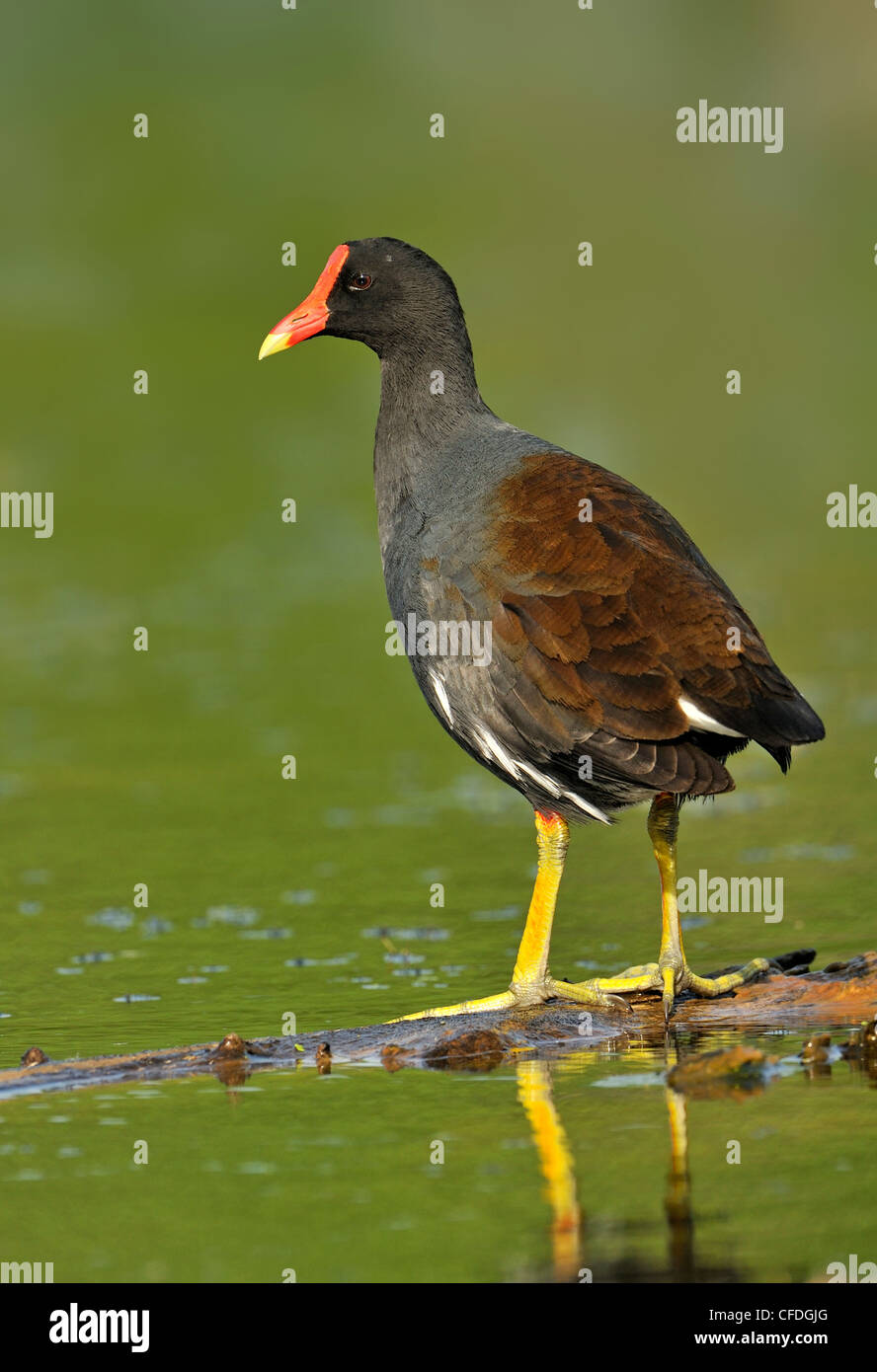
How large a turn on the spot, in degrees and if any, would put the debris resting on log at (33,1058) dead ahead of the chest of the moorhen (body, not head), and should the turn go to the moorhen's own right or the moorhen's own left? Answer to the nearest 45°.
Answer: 0° — it already faces it

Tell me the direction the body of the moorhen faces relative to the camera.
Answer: to the viewer's left

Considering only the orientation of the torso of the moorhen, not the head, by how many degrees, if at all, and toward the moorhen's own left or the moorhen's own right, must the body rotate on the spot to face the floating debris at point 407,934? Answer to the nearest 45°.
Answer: approximately 90° to the moorhen's own right

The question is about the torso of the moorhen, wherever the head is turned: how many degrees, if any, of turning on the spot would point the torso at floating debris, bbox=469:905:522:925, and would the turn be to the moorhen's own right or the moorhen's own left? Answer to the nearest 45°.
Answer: approximately 90° to the moorhen's own right

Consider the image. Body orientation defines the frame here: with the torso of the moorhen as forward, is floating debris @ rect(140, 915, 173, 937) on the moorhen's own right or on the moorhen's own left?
on the moorhen's own right

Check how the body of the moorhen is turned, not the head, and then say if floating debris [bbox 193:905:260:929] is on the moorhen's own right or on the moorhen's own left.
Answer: on the moorhen's own right
